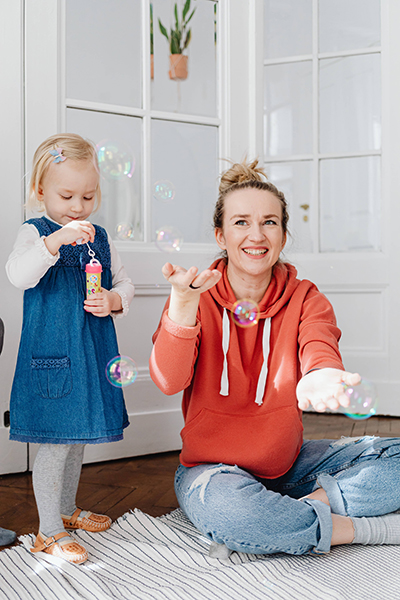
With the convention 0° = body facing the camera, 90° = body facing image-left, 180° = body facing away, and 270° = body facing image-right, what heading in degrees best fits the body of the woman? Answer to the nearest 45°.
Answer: approximately 0°

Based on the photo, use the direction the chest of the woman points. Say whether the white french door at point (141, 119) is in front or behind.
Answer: behind

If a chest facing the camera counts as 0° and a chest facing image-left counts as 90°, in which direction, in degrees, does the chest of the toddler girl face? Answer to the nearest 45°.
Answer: approximately 315°

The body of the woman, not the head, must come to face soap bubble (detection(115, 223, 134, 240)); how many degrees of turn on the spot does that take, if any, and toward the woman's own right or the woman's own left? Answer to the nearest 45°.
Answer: approximately 135° to the woman's own right

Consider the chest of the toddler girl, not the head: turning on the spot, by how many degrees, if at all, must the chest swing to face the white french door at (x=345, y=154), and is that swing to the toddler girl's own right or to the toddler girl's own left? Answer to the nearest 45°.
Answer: approximately 90° to the toddler girl's own left
